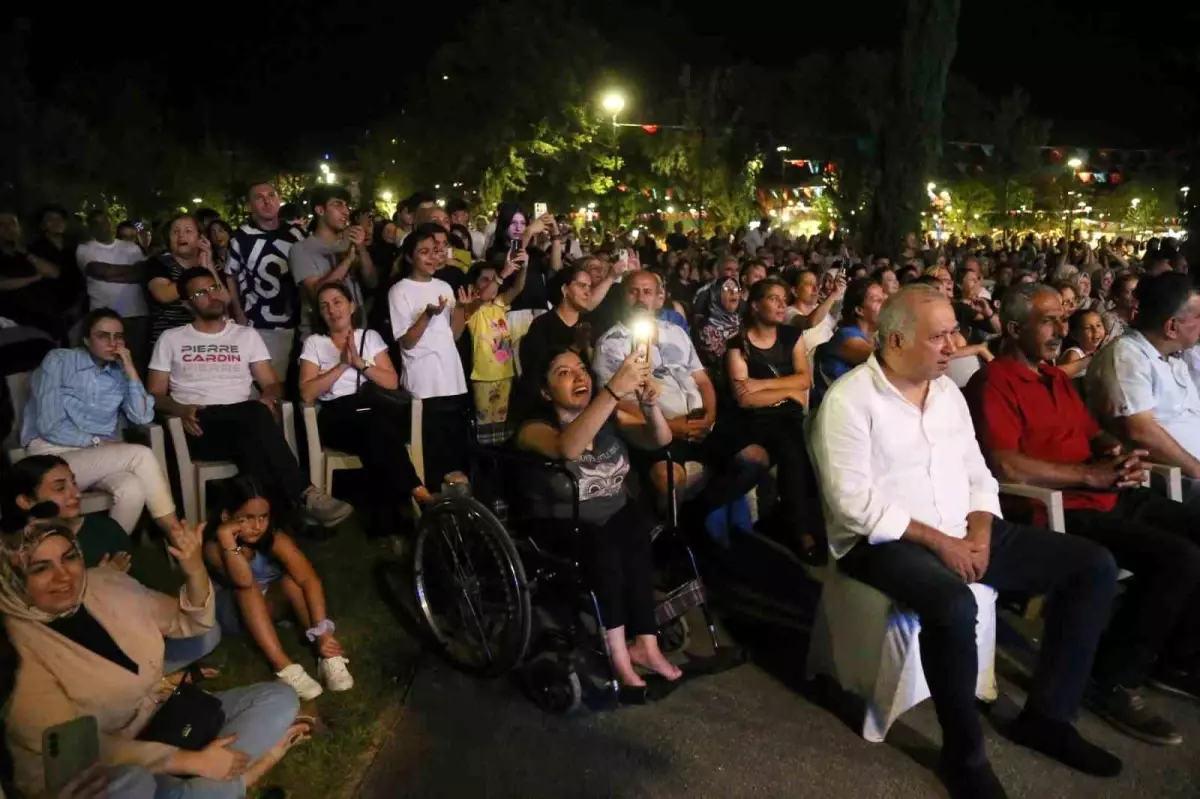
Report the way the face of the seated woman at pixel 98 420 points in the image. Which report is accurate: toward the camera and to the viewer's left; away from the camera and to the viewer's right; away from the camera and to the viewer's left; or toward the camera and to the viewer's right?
toward the camera and to the viewer's right

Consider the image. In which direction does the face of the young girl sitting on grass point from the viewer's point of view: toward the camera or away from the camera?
toward the camera

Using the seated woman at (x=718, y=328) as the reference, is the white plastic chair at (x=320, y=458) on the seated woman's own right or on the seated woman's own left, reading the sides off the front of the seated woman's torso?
on the seated woman's own right

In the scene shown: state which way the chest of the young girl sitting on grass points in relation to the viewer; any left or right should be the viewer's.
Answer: facing the viewer and to the right of the viewer

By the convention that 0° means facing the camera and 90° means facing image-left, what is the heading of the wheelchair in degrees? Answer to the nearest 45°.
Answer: approximately 315°

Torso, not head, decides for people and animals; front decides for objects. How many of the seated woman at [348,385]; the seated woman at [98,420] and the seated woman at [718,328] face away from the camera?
0

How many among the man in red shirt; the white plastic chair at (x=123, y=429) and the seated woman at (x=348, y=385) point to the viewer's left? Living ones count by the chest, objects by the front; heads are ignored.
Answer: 0

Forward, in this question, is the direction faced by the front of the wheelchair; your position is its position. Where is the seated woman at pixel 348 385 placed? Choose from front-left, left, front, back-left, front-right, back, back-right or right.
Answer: back

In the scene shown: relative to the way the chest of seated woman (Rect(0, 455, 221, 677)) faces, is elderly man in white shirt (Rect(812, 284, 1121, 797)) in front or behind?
in front

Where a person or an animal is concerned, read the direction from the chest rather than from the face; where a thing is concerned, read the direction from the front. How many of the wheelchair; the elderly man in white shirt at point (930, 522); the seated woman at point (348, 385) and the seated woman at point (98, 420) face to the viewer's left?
0

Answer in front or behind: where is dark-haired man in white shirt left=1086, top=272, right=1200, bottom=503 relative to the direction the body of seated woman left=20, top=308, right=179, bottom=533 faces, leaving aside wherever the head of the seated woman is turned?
in front

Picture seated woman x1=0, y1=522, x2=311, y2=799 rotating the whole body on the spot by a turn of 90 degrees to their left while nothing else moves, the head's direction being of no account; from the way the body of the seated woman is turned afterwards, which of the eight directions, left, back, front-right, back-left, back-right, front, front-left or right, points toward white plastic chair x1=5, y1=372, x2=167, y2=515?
front-left

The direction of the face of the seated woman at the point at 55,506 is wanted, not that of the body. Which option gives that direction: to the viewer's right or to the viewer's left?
to the viewer's right
